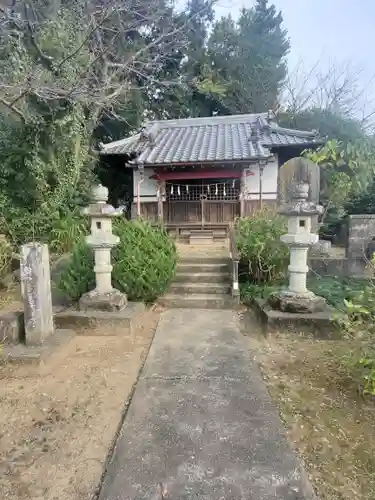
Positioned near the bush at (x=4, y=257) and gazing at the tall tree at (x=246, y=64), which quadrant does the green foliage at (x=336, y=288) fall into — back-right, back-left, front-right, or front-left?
front-right

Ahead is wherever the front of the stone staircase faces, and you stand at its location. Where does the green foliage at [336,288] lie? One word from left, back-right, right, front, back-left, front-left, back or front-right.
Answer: left

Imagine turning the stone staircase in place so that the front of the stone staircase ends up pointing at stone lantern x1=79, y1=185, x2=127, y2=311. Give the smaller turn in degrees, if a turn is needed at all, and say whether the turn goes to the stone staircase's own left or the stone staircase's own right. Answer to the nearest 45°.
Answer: approximately 45° to the stone staircase's own right

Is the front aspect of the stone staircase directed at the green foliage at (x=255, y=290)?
no

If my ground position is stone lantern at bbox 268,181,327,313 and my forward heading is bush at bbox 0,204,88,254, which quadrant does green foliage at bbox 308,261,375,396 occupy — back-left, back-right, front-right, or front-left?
back-left

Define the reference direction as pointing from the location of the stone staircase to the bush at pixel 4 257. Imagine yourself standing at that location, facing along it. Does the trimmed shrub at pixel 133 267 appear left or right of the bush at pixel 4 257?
left

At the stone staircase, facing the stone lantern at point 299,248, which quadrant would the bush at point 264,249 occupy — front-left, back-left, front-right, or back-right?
front-left

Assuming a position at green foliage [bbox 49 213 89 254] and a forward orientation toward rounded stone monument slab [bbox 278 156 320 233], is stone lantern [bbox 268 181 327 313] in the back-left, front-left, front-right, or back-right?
front-right

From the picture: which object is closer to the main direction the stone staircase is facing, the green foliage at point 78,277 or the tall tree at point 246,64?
the green foliage

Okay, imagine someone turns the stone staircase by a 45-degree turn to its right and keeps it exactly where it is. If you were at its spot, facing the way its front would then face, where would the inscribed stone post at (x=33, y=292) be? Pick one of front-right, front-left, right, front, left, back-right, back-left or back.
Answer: front

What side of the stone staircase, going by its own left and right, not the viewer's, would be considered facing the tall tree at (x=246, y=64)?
back

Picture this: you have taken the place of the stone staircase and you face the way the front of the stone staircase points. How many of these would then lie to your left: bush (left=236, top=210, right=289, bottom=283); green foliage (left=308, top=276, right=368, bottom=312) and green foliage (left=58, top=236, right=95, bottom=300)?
2

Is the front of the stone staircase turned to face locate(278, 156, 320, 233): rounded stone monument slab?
no

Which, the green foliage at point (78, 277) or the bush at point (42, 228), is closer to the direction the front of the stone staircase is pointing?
the green foliage

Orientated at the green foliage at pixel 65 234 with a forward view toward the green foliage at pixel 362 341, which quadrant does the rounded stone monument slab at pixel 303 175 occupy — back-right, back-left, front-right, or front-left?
front-left

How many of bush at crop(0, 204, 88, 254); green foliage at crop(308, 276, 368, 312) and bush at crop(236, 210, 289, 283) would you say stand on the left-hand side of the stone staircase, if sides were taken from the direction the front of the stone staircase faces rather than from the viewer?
2

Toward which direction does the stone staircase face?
toward the camera

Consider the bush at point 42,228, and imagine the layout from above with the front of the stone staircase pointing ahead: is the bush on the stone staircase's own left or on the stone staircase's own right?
on the stone staircase's own right

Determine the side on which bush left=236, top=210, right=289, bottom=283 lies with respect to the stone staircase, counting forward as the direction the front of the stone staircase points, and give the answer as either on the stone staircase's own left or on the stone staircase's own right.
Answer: on the stone staircase's own left

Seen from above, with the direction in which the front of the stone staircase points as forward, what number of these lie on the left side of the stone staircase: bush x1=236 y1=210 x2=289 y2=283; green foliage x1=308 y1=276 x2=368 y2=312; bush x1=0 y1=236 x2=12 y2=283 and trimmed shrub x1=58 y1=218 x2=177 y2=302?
2

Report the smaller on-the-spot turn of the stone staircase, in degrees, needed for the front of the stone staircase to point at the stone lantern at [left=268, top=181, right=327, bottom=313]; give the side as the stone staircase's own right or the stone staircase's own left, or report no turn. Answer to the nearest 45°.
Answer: approximately 45° to the stone staircase's own left

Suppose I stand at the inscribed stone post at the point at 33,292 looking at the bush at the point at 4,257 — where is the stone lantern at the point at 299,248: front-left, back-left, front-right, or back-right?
back-right
